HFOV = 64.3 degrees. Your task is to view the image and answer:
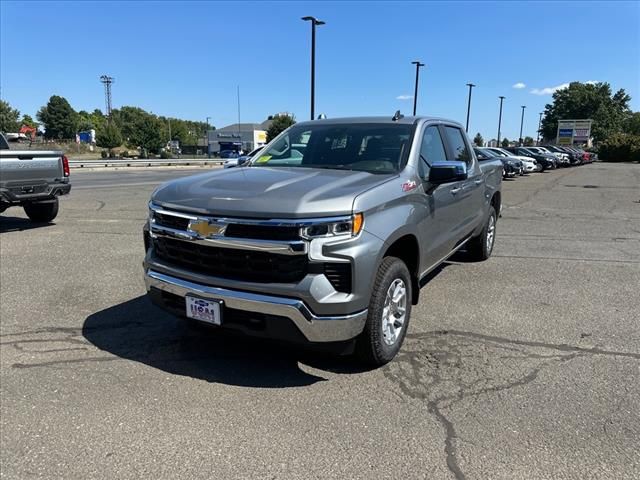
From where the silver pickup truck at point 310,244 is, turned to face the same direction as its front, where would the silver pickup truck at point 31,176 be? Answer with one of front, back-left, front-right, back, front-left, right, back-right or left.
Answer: right

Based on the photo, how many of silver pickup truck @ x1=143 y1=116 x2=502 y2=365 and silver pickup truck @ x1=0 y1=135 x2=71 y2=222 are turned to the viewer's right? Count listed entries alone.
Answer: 0

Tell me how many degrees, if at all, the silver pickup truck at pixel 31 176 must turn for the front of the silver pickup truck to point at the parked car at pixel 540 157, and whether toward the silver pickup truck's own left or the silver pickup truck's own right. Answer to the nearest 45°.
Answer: approximately 90° to the silver pickup truck's own right

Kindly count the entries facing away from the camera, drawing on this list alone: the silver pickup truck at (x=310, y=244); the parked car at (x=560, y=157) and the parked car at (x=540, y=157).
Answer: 0

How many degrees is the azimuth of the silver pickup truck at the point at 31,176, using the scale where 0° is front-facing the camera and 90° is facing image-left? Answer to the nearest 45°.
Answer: approximately 135°

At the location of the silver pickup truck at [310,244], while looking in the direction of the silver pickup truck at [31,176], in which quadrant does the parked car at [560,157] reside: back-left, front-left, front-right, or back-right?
front-right

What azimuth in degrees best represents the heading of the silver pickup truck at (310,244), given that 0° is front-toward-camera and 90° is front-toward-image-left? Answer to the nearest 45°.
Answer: approximately 45°

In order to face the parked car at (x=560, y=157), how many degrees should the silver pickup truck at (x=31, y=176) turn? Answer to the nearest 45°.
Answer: approximately 90° to its right
